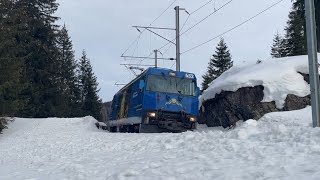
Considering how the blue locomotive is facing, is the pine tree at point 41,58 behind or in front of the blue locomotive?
behind

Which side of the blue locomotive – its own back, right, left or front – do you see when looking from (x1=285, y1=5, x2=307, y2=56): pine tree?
left

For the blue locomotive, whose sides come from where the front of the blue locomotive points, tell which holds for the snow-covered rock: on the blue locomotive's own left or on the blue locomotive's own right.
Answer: on the blue locomotive's own left

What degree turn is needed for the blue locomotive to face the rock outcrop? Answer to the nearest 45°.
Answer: approximately 45° to its left
